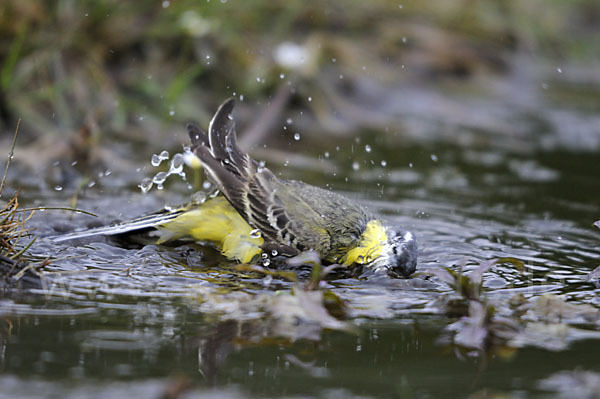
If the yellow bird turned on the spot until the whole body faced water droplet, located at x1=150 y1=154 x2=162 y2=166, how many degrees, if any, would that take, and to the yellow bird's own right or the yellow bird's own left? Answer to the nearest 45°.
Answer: approximately 135° to the yellow bird's own left

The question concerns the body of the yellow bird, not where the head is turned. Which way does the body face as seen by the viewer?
to the viewer's right
